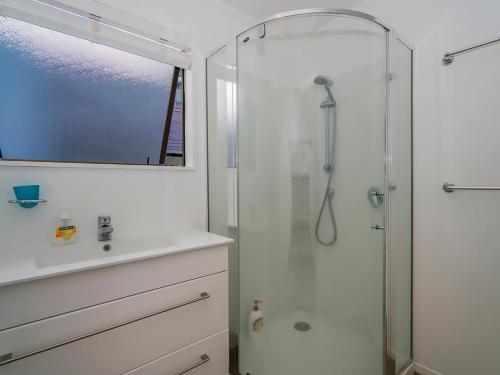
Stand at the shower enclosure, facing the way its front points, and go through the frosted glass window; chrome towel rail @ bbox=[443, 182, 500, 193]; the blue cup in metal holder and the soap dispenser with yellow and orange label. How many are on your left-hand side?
1

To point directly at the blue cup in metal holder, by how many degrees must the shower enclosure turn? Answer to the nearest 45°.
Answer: approximately 45° to its right

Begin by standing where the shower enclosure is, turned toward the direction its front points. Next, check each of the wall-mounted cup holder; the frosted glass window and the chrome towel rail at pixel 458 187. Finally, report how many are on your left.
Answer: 1

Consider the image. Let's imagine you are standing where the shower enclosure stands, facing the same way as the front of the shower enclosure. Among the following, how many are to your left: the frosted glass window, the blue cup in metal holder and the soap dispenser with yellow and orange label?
0

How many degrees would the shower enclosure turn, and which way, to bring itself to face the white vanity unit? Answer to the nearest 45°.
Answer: approximately 45° to its right

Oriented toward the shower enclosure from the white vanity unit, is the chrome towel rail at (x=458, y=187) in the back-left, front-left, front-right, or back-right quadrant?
front-right

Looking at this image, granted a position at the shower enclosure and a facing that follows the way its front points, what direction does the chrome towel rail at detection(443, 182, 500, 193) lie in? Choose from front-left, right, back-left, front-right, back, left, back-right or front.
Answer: left

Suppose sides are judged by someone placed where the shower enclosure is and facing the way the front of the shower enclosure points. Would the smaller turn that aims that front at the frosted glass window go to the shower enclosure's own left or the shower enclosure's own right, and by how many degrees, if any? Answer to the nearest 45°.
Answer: approximately 90° to the shower enclosure's own right

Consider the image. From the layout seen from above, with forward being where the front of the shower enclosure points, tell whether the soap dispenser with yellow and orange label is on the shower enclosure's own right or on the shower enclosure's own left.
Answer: on the shower enclosure's own right

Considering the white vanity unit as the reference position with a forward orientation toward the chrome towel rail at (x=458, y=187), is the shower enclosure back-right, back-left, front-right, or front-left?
front-left

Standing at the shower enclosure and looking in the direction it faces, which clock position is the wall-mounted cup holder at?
The wall-mounted cup holder is roughly at 2 o'clock from the shower enclosure.

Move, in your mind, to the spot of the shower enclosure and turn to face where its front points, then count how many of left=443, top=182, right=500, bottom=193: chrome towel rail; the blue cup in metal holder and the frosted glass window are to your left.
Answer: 1

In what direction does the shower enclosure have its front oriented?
toward the camera
